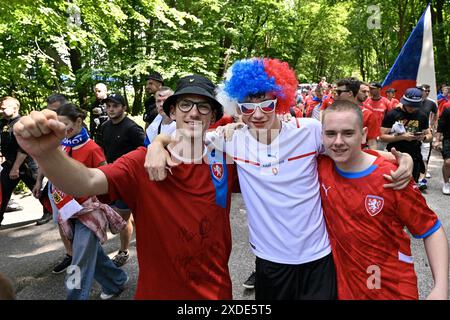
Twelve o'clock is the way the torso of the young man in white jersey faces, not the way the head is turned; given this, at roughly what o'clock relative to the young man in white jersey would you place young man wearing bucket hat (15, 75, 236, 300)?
The young man wearing bucket hat is roughly at 2 o'clock from the young man in white jersey.

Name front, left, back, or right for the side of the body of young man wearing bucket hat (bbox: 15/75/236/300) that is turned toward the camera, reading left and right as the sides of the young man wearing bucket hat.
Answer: front

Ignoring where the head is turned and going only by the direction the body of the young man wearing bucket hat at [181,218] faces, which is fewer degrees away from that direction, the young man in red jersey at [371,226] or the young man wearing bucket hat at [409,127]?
the young man in red jersey

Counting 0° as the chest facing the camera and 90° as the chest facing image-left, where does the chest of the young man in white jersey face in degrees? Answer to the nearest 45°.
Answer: approximately 0°

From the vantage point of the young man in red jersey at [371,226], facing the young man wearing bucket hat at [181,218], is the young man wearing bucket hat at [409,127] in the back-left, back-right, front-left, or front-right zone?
back-right

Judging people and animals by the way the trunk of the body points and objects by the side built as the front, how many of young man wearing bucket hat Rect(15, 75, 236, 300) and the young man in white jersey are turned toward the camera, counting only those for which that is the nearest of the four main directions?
2

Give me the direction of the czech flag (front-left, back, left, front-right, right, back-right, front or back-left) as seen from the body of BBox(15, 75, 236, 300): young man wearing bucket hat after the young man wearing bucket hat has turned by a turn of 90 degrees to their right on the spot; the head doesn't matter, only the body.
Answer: back-right

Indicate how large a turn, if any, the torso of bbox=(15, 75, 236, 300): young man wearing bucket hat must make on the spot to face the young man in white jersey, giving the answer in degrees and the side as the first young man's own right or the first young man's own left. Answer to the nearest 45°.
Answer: approximately 90° to the first young man's own left

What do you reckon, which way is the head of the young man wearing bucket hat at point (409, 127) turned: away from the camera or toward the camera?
toward the camera

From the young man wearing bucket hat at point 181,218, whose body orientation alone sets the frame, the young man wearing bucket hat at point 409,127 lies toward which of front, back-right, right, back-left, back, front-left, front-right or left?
back-left

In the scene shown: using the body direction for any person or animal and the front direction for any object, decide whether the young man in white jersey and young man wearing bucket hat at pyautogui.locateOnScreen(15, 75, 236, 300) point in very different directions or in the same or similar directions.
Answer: same or similar directions

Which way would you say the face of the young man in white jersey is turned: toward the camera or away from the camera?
toward the camera
